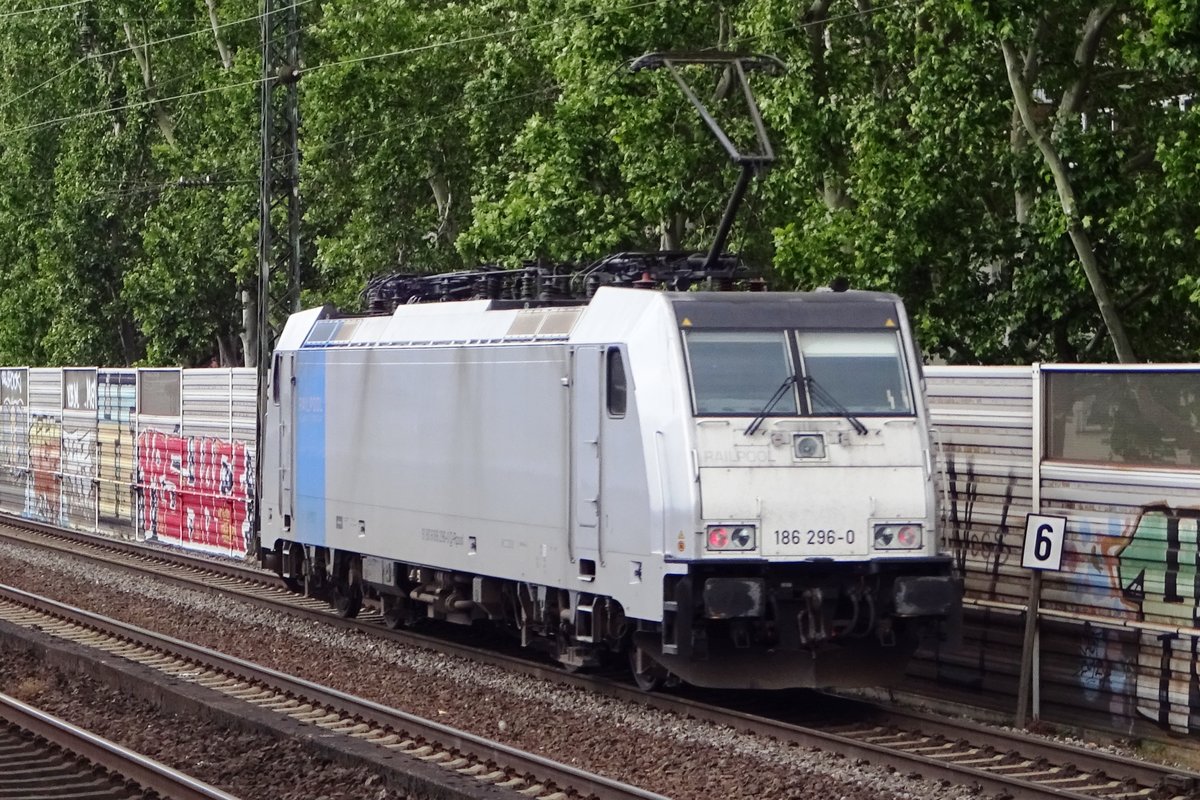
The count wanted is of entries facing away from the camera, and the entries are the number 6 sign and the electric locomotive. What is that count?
0

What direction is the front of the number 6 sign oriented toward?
toward the camera

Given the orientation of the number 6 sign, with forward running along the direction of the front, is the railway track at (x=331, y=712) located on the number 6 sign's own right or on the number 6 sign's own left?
on the number 6 sign's own right

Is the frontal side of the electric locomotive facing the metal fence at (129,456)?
no

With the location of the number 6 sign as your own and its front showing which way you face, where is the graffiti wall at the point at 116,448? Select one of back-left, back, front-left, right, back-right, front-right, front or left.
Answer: back-right

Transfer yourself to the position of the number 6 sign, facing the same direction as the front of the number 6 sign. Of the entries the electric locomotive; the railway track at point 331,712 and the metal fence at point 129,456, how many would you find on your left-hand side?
0

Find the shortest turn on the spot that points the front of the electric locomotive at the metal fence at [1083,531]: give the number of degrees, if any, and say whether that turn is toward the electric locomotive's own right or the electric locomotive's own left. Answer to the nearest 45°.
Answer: approximately 45° to the electric locomotive's own left

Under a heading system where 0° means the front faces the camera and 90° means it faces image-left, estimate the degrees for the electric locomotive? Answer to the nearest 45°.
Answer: approximately 315°

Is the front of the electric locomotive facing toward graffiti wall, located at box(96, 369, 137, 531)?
no

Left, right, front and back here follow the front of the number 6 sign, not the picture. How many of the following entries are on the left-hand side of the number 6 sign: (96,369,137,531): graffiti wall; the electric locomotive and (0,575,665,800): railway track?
0

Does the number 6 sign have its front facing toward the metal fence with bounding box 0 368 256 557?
no

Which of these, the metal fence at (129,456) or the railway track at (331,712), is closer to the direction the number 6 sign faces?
the railway track

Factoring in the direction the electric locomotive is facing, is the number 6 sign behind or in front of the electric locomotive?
in front
